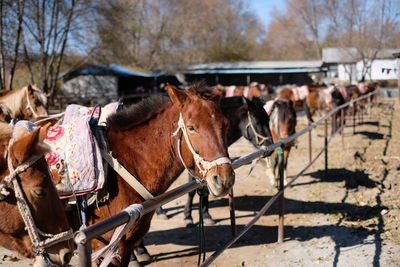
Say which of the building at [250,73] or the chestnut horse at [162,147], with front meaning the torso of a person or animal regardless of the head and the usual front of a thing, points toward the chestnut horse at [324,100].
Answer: the building

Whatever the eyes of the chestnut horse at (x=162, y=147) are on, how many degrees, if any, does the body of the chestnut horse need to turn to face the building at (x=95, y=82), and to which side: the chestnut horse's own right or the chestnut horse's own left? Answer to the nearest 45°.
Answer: approximately 135° to the chestnut horse's own left

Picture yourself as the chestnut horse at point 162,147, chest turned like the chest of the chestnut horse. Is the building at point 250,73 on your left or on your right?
on your left

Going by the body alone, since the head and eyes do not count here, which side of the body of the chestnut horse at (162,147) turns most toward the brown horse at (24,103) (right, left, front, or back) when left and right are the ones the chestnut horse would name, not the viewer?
back

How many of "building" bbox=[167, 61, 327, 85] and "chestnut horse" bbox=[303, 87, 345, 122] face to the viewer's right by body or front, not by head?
1

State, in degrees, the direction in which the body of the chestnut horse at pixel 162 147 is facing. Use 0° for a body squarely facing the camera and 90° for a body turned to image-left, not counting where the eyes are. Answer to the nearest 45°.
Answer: approximately 315°

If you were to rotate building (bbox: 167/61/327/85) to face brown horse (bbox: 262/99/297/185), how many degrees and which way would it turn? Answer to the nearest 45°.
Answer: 0° — it already faces it

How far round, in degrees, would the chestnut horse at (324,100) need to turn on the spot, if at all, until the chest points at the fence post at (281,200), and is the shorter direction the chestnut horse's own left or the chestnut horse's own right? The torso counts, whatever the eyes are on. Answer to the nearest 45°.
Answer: approximately 90° to the chestnut horse's own right

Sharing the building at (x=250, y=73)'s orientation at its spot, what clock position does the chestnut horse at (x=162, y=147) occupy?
The chestnut horse is roughly at 12 o'clock from the building.

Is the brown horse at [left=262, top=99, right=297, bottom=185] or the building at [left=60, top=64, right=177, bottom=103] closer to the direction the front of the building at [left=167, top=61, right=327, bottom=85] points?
the brown horse

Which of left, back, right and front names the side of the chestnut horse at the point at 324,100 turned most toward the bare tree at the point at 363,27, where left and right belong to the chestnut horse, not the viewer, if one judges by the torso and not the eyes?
left

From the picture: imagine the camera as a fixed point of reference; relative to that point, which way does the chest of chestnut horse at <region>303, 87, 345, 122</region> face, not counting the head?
to the viewer's right
